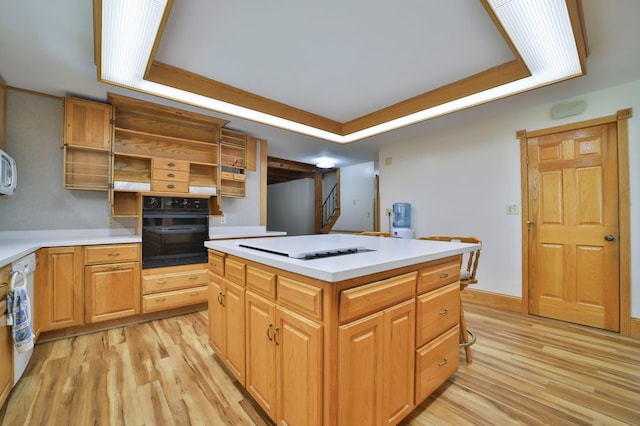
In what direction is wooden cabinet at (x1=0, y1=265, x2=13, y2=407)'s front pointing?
to the viewer's right

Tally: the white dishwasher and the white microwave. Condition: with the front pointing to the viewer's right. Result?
2

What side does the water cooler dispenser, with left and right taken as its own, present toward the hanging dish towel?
front

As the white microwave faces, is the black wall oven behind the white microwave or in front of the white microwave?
in front

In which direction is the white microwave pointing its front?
to the viewer's right

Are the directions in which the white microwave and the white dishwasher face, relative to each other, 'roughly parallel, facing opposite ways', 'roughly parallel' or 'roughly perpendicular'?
roughly parallel

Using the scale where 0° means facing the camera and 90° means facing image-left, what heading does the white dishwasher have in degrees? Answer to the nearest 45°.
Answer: approximately 270°
